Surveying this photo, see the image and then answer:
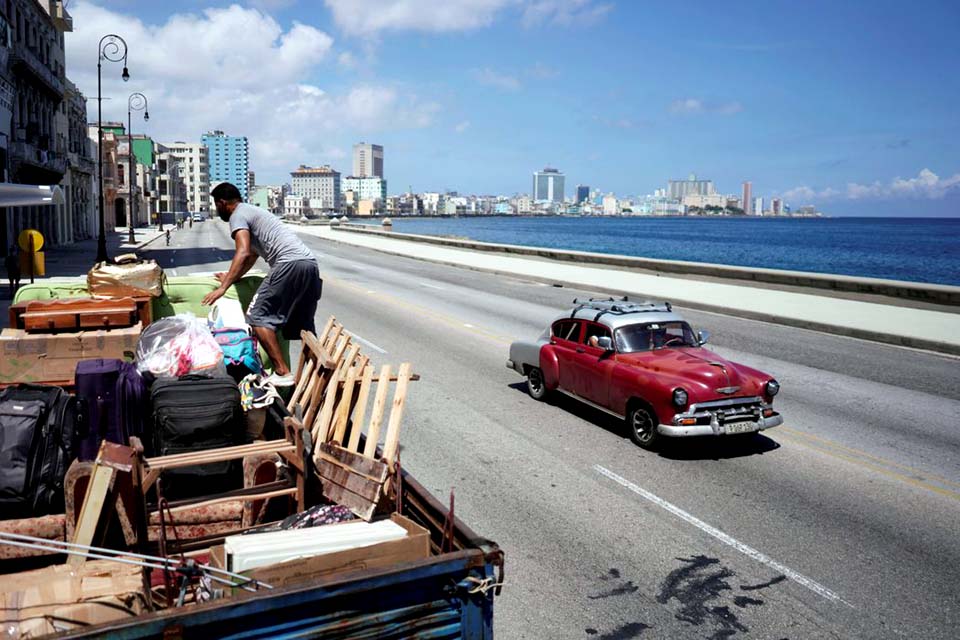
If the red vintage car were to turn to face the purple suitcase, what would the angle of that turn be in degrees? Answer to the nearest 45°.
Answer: approximately 90° to its right

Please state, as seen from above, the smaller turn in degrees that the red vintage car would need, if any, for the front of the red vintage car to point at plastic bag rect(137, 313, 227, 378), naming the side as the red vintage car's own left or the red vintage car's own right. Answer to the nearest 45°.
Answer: approximately 90° to the red vintage car's own right

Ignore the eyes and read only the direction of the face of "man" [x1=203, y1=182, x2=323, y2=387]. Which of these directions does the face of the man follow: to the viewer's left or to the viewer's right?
to the viewer's left

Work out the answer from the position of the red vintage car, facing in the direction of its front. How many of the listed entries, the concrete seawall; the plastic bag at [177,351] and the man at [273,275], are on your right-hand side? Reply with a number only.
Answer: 2

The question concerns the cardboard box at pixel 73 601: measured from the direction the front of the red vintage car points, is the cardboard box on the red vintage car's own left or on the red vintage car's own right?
on the red vintage car's own right

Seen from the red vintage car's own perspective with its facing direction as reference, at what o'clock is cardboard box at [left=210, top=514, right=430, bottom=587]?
The cardboard box is roughly at 2 o'clock from the red vintage car.

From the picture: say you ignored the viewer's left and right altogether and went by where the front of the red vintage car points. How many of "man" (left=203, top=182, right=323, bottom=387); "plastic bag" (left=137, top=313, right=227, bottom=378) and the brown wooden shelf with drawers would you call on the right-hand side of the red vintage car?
3

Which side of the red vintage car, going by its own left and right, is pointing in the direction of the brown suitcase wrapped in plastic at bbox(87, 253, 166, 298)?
right

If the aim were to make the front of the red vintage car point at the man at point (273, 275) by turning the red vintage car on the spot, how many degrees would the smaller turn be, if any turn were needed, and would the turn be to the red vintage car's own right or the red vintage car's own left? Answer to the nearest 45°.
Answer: approximately 90° to the red vintage car's own right

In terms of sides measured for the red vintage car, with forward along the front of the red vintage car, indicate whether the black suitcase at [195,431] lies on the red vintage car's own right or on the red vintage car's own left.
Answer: on the red vintage car's own right

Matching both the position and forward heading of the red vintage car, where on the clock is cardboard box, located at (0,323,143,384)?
The cardboard box is roughly at 3 o'clock from the red vintage car.
